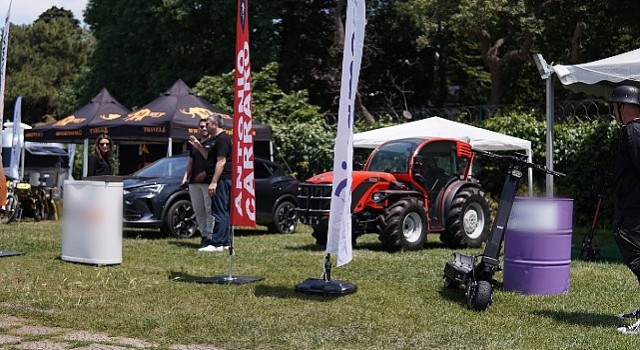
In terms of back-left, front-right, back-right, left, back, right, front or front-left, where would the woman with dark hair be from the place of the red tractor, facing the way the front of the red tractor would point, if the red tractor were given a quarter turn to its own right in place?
front-left

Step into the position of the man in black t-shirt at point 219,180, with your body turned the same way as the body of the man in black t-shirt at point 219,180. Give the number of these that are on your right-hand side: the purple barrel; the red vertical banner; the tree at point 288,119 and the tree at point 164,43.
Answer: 2

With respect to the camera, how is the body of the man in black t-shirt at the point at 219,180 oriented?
to the viewer's left

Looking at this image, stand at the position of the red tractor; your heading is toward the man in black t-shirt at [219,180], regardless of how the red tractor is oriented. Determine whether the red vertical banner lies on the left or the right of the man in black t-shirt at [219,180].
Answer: left

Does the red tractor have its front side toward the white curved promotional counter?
yes

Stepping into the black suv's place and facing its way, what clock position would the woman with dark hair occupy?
The woman with dark hair is roughly at 1 o'clock from the black suv.

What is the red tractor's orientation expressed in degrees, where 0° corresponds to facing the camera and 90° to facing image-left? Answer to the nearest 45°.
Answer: approximately 45°

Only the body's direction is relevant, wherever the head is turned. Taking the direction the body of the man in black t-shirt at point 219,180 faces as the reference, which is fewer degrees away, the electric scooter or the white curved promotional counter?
the white curved promotional counter

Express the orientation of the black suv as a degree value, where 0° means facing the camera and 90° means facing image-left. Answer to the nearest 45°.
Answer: approximately 45°

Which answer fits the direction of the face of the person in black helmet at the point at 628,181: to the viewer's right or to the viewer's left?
to the viewer's left

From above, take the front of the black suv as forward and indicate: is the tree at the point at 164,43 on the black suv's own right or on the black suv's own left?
on the black suv's own right

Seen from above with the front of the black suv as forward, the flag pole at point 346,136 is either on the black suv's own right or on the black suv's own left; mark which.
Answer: on the black suv's own left

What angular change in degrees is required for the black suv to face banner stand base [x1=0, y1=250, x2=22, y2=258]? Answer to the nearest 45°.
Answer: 0° — it already faces it
